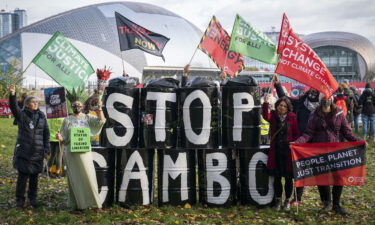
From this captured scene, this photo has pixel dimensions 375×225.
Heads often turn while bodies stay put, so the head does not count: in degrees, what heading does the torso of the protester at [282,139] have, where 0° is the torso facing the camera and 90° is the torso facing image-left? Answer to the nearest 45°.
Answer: approximately 0°

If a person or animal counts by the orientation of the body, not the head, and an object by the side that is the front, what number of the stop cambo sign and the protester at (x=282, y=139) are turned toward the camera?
2

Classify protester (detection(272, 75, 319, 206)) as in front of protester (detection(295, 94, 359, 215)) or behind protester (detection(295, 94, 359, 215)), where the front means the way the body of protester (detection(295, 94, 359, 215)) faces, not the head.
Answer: behind

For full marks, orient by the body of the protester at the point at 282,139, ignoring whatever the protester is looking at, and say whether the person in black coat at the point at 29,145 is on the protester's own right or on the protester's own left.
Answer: on the protester's own right

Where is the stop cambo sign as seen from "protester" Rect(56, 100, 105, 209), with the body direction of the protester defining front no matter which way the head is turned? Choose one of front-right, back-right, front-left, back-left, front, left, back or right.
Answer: left

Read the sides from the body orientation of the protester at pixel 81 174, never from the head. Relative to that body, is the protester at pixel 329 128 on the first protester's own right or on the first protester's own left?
on the first protester's own left

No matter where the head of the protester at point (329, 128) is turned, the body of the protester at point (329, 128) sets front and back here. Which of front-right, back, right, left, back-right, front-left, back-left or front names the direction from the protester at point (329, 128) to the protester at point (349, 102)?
back

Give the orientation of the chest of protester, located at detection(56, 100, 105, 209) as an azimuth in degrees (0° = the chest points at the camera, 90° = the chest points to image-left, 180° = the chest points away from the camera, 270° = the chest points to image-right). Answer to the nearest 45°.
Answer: approximately 0°

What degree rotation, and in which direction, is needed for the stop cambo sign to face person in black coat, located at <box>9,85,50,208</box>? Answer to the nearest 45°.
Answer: approximately 90° to its right
